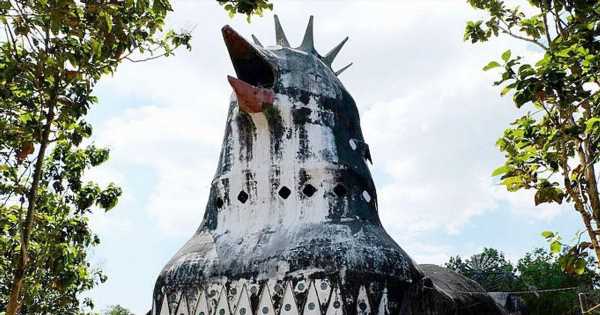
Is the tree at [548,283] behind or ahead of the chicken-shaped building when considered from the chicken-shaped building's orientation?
behind

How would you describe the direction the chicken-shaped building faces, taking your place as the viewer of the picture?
facing the viewer and to the left of the viewer

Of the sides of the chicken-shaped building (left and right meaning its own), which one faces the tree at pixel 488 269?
back
